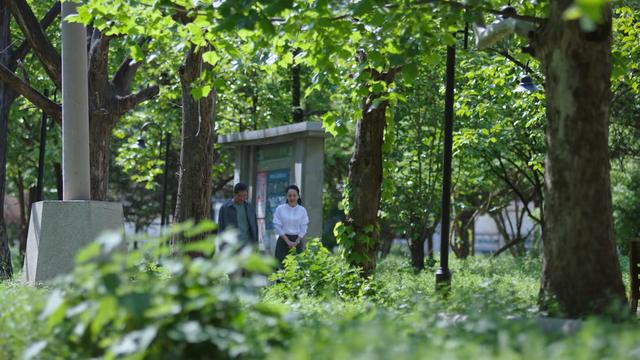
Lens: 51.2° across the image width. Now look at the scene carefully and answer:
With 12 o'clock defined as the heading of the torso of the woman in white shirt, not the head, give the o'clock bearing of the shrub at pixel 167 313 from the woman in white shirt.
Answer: The shrub is roughly at 12 o'clock from the woman in white shirt.

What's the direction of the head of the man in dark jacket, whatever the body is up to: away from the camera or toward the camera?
toward the camera

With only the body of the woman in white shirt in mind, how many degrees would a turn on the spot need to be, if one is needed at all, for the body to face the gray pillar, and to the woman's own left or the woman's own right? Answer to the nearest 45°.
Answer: approximately 45° to the woman's own right

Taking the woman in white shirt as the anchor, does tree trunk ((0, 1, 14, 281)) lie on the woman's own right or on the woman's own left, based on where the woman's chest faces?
on the woman's own right

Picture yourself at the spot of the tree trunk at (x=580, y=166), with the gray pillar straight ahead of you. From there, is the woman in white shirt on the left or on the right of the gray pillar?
right

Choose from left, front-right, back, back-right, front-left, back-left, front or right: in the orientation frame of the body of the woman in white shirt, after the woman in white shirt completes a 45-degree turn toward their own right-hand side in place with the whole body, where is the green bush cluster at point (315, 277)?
front-left

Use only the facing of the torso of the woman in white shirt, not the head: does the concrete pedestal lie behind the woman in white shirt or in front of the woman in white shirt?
in front

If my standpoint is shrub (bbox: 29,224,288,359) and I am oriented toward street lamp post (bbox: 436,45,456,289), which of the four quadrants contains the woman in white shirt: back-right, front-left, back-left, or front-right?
front-left

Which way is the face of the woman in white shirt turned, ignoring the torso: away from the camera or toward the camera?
toward the camera

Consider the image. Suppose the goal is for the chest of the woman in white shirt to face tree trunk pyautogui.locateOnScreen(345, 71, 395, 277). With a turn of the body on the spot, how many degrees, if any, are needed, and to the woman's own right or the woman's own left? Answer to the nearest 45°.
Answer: approximately 45° to the woman's own left

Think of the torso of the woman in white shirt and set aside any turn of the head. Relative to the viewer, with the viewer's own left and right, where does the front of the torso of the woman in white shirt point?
facing the viewer
